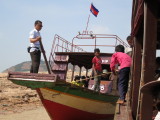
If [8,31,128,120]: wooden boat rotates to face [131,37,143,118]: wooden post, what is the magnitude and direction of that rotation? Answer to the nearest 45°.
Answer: approximately 135° to its left

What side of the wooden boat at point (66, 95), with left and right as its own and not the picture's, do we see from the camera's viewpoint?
left
